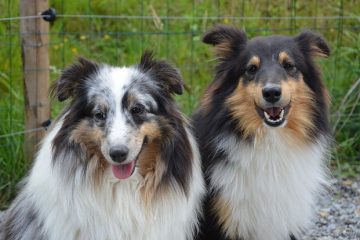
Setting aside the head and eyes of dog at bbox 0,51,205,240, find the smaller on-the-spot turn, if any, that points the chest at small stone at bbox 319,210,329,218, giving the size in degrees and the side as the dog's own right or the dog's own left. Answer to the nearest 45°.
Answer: approximately 135° to the dog's own left

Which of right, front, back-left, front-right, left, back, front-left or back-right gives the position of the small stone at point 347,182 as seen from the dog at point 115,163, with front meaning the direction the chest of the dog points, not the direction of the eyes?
back-left

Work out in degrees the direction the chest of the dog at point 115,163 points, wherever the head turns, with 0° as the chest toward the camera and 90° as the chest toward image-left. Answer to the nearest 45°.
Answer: approximately 0°

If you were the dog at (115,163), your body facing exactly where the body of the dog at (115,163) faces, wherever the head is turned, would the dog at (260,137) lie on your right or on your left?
on your left

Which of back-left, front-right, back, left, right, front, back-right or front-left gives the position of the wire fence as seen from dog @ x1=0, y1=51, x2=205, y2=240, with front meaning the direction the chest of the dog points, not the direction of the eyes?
back

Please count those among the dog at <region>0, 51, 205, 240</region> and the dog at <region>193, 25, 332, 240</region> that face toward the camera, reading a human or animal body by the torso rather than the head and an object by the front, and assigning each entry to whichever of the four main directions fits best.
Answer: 2

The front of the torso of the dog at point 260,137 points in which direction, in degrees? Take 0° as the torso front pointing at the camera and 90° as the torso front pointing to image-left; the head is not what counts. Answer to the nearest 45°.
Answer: approximately 0°

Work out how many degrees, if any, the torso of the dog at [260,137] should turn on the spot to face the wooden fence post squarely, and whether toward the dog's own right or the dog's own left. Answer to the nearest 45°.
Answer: approximately 135° to the dog's own right
